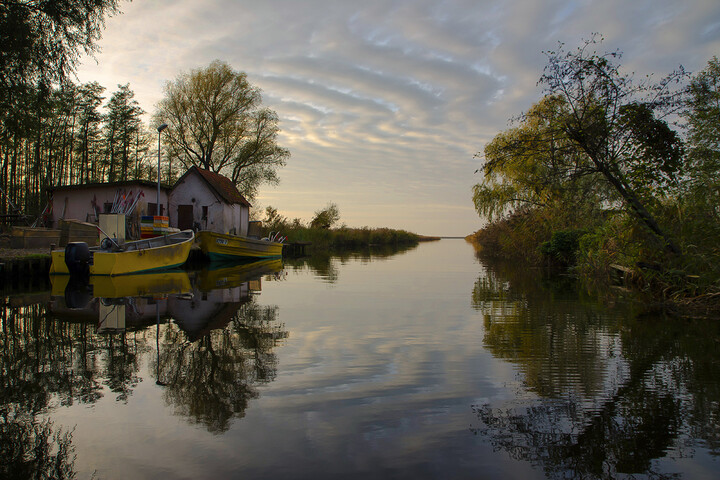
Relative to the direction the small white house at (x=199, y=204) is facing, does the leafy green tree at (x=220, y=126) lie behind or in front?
behind

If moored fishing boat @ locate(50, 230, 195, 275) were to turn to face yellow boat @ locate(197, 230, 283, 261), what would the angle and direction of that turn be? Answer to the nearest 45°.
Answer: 0° — it already faces it

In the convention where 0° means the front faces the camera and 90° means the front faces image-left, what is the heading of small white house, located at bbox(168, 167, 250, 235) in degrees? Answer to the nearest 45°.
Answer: approximately 45°

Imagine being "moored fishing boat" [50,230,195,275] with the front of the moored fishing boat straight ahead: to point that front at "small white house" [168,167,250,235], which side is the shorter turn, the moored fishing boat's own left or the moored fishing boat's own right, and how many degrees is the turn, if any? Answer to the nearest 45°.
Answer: approximately 45° to the moored fishing boat's own left

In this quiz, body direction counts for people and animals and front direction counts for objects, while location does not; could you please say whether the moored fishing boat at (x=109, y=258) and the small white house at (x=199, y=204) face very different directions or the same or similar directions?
very different directions

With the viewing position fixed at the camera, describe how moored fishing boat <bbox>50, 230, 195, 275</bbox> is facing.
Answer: facing away from the viewer and to the right of the viewer

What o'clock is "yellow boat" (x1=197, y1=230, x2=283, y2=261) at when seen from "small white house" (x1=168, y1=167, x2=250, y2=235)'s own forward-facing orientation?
The yellow boat is roughly at 10 o'clock from the small white house.
